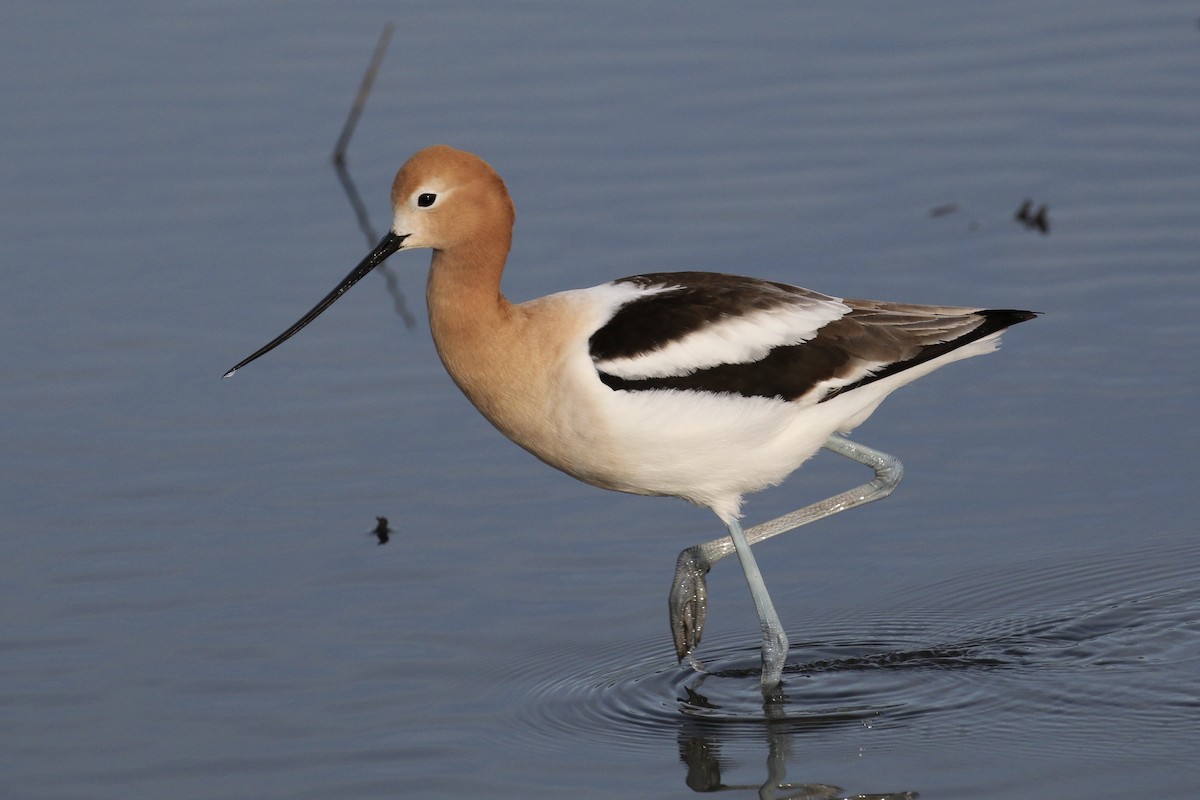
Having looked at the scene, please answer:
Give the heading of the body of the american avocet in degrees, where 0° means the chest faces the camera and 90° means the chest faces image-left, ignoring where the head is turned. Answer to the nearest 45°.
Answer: approximately 90°

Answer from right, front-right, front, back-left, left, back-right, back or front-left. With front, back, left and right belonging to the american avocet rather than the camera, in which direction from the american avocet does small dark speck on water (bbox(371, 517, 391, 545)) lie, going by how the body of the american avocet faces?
front-right

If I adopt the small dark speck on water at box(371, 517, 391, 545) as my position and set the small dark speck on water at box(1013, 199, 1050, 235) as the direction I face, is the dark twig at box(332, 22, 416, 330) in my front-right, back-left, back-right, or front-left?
front-left
